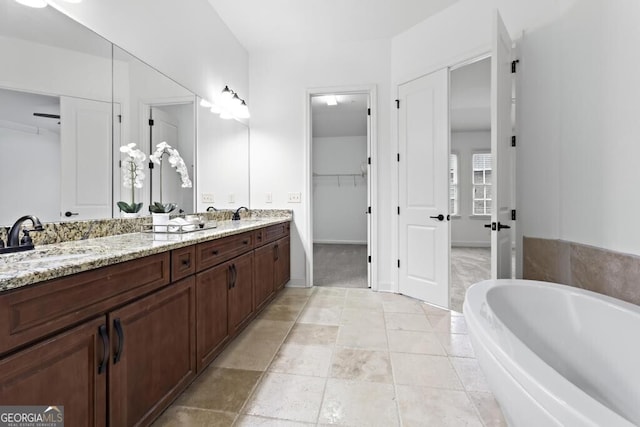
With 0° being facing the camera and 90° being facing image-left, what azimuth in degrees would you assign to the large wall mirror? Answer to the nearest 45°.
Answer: approximately 315°

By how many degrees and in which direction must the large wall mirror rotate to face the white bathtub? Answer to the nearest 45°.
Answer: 0° — it already faces it

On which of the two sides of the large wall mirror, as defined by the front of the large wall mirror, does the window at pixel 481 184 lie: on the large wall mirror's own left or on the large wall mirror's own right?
on the large wall mirror's own left

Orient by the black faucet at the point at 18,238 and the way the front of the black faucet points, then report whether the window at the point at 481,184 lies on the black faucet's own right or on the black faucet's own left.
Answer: on the black faucet's own left

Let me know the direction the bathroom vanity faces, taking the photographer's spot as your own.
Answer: facing the viewer and to the right of the viewer

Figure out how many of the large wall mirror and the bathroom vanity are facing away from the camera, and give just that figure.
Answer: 0
